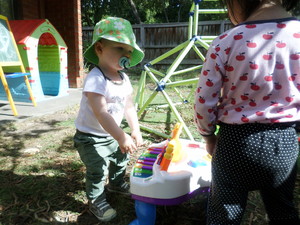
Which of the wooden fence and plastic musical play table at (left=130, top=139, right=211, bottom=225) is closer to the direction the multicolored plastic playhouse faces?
the plastic musical play table

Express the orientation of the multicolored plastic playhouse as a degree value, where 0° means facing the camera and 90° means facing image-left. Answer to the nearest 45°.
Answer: approximately 315°

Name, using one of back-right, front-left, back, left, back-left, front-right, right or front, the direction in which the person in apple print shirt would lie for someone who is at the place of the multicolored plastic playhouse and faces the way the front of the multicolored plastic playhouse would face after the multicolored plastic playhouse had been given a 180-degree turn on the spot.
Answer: back-left

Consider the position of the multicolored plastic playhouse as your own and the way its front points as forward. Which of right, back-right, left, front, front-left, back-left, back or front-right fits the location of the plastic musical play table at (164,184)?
front-right

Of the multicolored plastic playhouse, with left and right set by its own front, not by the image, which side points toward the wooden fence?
left
